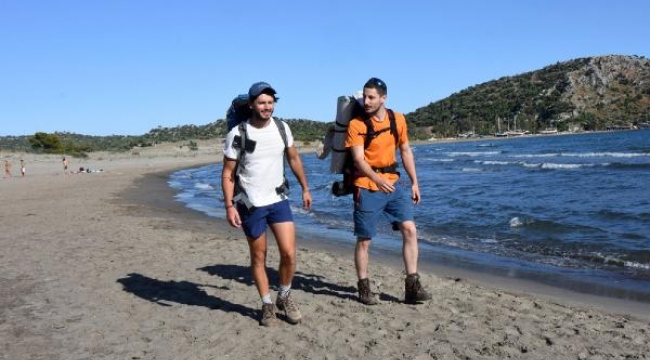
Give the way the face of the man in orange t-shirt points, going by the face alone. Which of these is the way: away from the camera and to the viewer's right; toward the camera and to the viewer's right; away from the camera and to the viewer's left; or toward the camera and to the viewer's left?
toward the camera and to the viewer's left

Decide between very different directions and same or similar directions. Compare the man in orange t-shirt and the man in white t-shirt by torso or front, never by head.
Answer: same or similar directions

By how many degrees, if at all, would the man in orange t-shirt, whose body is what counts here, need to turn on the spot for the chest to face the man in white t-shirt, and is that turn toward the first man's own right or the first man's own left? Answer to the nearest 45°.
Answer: approximately 90° to the first man's own right

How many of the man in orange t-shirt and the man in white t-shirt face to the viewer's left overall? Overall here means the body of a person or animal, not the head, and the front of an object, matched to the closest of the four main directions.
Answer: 0

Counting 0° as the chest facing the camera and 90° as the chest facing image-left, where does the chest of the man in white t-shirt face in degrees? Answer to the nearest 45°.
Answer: approximately 315°

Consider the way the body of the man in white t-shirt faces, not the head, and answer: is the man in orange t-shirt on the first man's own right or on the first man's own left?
on the first man's own left

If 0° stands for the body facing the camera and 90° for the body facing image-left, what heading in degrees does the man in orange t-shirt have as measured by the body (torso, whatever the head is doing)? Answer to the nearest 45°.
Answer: approximately 315°
